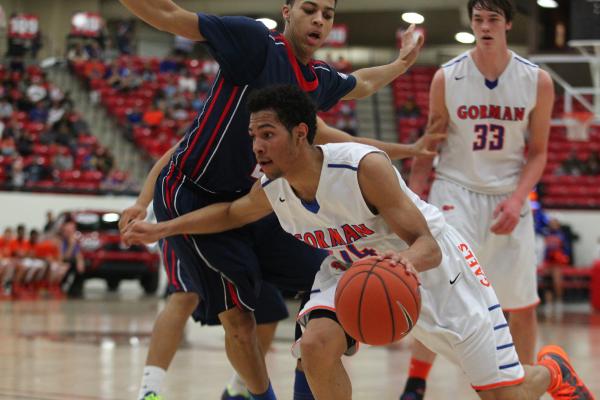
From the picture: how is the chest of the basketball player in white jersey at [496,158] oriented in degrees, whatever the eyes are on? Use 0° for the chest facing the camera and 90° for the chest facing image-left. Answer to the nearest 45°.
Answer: approximately 0°

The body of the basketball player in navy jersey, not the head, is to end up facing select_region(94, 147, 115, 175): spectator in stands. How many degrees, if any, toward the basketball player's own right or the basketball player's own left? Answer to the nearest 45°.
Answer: approximately 135° to the basketball player's own left

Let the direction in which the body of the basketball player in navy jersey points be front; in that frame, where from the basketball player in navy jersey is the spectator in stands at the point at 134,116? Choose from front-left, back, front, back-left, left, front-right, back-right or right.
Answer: back-left

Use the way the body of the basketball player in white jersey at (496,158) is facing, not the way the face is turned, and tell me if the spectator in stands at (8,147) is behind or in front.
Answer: behind

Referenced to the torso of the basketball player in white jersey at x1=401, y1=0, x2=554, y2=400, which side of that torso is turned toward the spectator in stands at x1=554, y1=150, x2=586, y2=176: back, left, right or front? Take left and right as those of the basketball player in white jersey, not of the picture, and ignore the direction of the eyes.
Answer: back

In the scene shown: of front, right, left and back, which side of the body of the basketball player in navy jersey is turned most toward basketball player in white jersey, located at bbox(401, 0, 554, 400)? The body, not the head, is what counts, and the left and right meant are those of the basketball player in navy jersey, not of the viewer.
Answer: left

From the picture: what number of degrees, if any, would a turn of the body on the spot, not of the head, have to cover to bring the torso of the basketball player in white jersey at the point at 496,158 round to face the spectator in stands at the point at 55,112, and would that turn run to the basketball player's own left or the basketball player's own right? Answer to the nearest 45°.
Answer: approximately 135° to the basketball player's own right

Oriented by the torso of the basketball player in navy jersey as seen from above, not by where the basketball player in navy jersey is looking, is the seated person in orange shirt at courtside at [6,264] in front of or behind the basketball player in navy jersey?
behind

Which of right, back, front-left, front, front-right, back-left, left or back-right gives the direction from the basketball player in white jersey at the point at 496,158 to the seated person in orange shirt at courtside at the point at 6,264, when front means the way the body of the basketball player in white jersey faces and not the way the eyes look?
back-right

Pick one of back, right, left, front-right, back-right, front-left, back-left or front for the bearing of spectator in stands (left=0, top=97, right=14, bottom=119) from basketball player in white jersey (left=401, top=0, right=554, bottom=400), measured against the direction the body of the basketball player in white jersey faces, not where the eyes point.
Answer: back-right

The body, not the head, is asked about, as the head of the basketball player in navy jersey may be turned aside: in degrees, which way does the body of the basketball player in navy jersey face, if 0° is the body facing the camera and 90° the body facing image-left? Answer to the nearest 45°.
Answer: approximately 315°

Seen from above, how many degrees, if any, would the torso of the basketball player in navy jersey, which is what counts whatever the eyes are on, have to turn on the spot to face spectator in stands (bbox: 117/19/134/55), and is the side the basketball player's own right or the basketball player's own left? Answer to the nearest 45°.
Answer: approximately 135° to the basketball player's own left

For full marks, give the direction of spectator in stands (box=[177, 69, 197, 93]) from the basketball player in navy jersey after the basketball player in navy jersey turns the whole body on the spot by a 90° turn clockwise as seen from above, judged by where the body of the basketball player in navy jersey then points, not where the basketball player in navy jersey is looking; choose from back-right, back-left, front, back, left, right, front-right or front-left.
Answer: back-right
